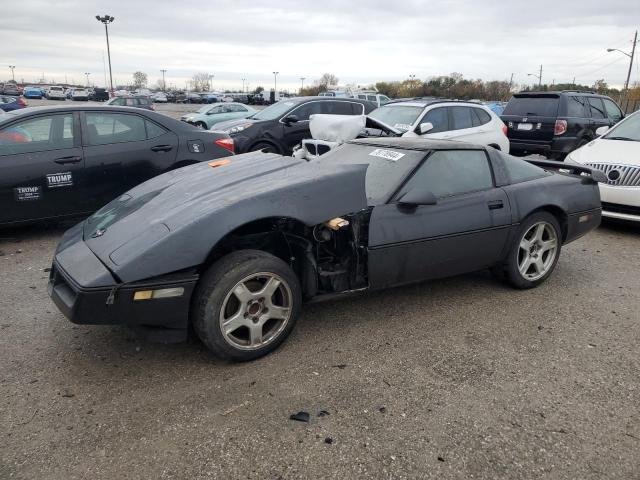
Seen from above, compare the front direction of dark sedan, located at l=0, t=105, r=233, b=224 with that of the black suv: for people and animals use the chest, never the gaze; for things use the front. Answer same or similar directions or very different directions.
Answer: very different directions

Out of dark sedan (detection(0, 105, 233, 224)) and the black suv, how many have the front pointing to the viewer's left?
1

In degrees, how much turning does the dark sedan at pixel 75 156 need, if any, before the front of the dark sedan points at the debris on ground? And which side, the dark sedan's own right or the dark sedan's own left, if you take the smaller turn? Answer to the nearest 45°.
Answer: approximately 90° to the dark sedan's own left

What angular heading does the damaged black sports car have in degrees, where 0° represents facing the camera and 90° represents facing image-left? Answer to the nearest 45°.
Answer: approximately 45°

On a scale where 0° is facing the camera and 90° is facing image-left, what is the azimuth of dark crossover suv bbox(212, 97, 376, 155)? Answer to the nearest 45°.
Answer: approximately 45°

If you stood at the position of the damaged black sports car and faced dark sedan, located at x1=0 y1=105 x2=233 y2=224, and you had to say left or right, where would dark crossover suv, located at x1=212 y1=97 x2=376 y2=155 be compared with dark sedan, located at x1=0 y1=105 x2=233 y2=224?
right

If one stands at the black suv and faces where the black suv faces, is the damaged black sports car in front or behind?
behind

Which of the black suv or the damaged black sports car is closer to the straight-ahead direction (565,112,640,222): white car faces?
the damaged black sports car

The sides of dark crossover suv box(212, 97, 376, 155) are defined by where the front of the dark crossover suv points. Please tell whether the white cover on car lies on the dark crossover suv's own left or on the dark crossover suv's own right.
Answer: on the dark crossover suv's own left

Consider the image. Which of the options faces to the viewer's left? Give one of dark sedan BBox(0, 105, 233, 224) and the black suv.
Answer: the dark sedan

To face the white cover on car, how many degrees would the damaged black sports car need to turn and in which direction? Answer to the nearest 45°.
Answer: approximately 135° to its right

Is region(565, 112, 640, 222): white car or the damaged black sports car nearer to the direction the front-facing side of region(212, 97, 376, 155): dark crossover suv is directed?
the damaged black sports car

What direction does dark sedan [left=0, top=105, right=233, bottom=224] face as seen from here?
to the viewer's left

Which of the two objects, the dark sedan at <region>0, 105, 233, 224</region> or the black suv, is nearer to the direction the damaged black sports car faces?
the dark sedan

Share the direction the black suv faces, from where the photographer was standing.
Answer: facing away from the viewer and to the right of the viewer
